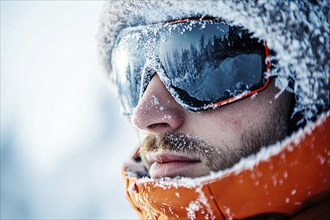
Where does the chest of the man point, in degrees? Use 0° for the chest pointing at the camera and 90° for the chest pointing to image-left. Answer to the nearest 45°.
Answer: approximately 45°

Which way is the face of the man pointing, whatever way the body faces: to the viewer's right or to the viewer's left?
to the viewer's left
